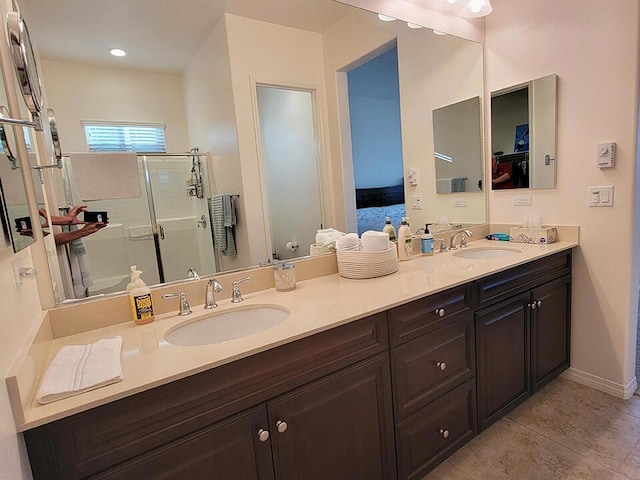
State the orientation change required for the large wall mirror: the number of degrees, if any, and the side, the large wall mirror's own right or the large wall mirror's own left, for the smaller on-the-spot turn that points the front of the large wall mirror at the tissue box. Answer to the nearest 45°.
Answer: approximately 45° to the large wall mirror's own left

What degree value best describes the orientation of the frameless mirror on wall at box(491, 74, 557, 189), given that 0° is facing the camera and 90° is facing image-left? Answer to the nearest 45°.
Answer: approximately 45°

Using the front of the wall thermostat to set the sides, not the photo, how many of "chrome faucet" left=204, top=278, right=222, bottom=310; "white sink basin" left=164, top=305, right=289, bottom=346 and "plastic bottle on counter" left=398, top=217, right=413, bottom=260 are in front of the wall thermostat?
3

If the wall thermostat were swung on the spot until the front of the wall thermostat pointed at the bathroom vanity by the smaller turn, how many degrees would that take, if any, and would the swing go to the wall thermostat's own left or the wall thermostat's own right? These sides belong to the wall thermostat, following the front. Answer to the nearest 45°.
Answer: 0° — it already faces it

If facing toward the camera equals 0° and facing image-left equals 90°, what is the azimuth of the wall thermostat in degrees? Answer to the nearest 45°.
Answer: approximately 45°

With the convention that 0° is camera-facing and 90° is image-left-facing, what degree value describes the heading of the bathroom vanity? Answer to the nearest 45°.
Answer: approximately 315°
